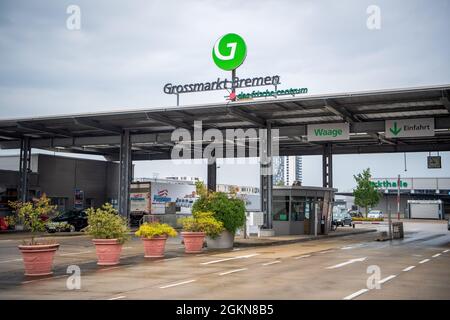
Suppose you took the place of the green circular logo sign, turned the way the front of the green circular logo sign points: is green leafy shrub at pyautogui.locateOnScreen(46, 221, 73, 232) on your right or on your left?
on your right

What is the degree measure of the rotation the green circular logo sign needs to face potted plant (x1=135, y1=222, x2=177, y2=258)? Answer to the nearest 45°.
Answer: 0° — it already faces it

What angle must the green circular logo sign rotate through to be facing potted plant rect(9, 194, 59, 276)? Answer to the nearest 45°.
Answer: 0° — it already faces it

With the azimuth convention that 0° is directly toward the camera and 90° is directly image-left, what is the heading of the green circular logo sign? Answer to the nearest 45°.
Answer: approximately 0°
